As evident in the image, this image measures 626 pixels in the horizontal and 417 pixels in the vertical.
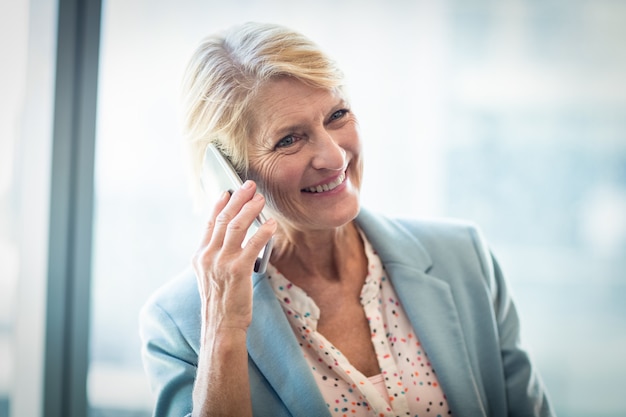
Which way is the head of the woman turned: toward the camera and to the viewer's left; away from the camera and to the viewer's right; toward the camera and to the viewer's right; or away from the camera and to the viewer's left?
toward the camera and to the viewer's right

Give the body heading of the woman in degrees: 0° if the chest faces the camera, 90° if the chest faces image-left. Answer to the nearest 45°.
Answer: approximately 0°
